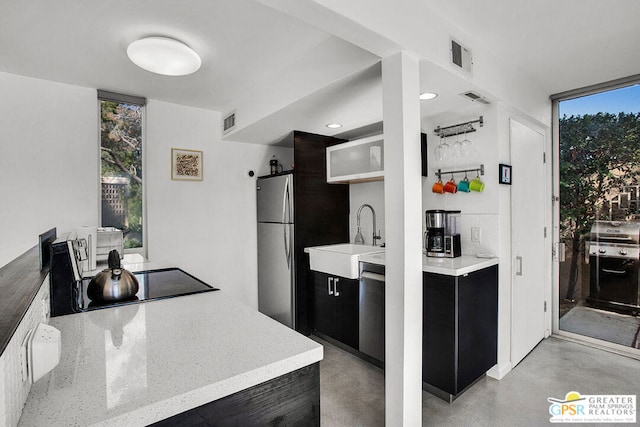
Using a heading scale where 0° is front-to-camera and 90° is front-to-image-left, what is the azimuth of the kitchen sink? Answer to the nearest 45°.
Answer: approximately 45°

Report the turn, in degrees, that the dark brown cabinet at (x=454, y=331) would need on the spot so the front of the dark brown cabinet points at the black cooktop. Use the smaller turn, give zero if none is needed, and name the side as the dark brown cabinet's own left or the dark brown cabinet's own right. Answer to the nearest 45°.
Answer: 0° — it already faces it

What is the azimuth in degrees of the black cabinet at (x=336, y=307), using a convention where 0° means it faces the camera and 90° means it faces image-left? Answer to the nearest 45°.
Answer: approximately 45°

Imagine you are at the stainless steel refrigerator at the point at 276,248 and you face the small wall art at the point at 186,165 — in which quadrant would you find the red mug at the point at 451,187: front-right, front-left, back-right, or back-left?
back-left

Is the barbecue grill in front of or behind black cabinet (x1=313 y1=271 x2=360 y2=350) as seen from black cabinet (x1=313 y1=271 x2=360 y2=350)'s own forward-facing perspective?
behind

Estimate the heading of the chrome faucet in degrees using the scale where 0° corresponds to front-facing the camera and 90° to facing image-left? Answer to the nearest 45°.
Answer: approximately 45°

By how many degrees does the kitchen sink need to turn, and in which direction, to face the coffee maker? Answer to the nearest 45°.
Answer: approximately 135° to its left
